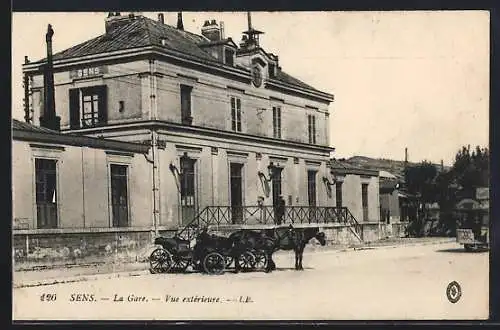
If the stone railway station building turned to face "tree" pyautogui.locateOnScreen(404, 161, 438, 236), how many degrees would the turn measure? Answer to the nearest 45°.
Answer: approximately 45° to its left

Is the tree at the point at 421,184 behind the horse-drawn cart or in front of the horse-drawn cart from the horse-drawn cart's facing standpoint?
in front

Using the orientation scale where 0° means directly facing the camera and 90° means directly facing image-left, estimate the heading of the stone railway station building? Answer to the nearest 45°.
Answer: approximately 315°

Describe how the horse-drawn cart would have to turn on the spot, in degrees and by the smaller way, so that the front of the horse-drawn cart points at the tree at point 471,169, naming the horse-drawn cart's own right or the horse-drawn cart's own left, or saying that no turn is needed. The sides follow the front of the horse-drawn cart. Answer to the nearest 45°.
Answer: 0° — it already faces it

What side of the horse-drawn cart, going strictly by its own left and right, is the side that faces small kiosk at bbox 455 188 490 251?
front

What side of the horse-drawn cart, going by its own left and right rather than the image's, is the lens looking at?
right

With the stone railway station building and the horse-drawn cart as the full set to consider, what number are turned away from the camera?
0
